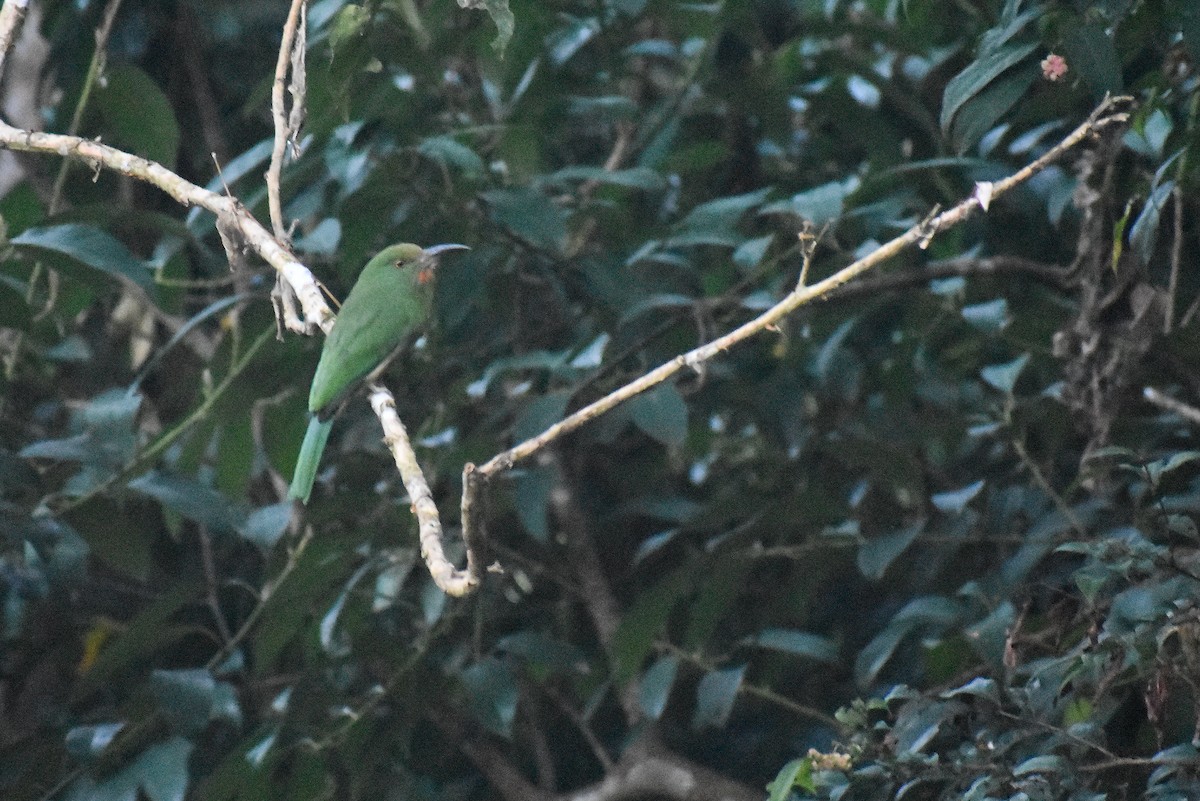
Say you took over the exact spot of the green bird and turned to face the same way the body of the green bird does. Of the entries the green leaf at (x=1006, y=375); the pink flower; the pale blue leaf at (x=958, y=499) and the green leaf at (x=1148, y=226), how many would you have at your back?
0

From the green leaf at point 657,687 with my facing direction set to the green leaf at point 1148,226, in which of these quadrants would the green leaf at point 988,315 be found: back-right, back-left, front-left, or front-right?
front-left

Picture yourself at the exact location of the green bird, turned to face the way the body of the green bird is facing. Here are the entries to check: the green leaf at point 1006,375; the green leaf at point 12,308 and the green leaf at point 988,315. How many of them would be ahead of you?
2

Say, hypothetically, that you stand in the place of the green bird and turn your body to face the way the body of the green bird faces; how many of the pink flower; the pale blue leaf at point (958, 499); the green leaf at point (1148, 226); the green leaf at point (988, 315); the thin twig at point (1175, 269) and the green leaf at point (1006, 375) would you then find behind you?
0

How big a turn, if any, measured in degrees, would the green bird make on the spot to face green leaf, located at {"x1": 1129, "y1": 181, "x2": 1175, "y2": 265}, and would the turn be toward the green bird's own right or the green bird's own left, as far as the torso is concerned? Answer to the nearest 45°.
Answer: approximately 45° to the green bird's own right

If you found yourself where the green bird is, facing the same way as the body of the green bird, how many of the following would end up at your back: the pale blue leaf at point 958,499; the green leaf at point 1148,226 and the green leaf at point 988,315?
0

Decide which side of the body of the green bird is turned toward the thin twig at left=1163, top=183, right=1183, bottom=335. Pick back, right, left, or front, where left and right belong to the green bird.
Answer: front

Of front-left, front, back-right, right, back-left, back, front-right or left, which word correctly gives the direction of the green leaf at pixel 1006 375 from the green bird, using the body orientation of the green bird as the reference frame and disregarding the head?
front

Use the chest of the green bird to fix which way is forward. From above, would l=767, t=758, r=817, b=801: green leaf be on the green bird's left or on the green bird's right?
on the green bird's right

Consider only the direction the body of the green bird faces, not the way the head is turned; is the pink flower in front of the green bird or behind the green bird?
in front

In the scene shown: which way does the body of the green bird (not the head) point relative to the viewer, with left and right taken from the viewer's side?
facing to the right of the viewer

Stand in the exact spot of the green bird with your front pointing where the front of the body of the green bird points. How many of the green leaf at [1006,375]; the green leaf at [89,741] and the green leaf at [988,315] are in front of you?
2

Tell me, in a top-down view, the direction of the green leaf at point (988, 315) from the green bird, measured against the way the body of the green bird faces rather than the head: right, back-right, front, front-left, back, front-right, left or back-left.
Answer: front

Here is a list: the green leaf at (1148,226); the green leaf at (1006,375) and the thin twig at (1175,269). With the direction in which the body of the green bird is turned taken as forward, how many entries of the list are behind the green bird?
0

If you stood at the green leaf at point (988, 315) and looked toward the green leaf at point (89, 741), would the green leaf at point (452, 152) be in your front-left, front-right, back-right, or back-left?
front-right
